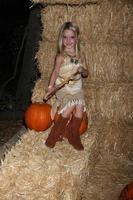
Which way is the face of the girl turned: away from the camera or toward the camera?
toward the camera

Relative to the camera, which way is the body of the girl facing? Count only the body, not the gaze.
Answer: toward the camera
